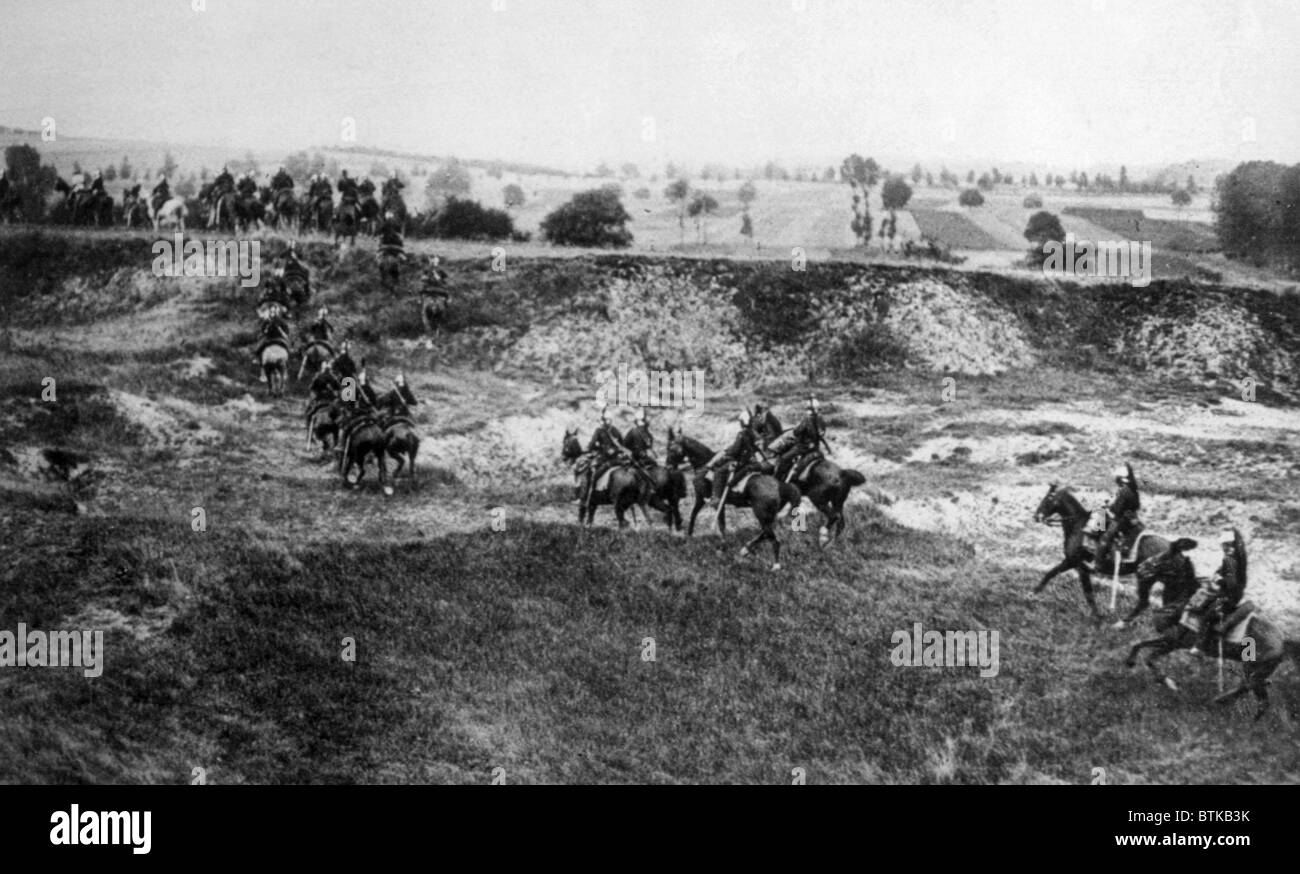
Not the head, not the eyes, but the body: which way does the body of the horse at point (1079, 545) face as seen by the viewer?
to the viewer's left

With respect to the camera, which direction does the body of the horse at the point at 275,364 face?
away from the camera

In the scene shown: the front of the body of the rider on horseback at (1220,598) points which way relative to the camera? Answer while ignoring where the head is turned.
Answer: to the viewer's left

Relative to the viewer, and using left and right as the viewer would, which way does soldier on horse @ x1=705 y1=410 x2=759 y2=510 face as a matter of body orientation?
facing to the left of the viewer

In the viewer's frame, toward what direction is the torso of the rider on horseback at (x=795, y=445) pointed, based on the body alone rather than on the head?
to the viewer's left

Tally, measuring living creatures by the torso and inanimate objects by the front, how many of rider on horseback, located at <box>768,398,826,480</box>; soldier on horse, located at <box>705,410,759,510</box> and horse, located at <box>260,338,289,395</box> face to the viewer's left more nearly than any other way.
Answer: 2

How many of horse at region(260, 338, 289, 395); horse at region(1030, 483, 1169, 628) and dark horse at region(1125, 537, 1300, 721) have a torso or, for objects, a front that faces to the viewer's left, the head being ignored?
2

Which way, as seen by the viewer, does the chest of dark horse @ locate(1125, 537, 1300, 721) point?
to the viewer's left
